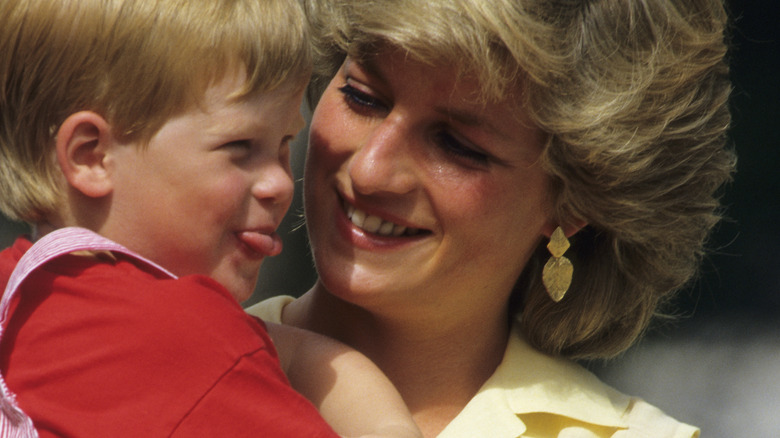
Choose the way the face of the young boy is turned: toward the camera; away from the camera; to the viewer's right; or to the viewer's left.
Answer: to the viewer's right

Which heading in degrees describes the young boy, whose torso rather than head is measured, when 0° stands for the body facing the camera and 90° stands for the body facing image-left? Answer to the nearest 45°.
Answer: approximately 270°
